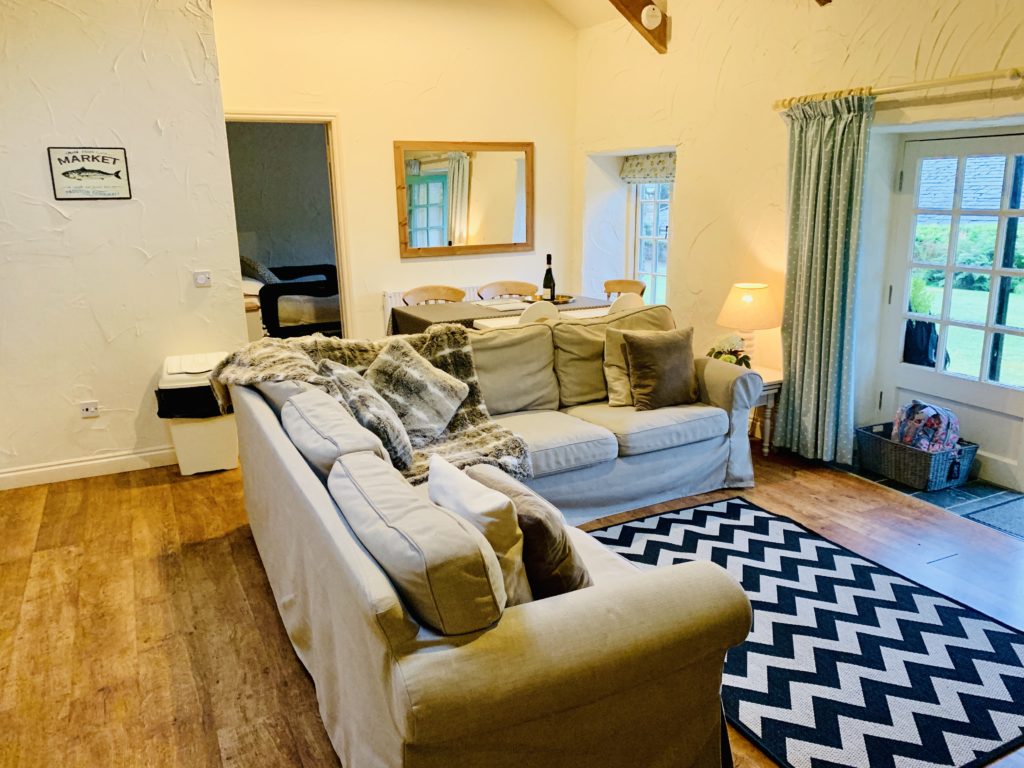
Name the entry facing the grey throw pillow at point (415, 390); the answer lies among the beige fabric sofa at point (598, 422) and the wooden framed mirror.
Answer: the wooden framed mirror

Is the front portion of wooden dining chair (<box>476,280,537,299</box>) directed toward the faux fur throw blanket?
yes

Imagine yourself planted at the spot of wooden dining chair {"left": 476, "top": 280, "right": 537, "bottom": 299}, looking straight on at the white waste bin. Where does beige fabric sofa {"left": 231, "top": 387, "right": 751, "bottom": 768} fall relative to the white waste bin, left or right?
left

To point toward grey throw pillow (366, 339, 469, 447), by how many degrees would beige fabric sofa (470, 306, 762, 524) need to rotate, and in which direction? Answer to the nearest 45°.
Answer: approximately 90° to its right

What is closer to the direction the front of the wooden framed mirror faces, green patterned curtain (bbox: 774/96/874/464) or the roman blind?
the green patterned curtain
